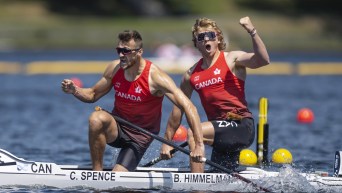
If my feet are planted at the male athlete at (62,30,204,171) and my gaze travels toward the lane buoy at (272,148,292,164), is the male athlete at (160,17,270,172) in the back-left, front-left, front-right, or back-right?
front-right

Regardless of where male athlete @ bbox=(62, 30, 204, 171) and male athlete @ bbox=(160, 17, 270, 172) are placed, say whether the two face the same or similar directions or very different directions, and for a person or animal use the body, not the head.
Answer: same or similar directions

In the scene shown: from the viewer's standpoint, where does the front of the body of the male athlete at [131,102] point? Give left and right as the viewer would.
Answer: facing the viewer and to the left of the viewer

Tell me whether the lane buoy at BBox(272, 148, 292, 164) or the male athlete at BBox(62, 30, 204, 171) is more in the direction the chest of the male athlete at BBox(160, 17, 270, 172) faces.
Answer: the male athlete

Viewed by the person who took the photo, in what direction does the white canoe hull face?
facing to the left of the viewer

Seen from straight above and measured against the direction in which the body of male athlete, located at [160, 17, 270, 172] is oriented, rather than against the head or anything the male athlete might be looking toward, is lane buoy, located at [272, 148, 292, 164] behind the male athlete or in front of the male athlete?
behind

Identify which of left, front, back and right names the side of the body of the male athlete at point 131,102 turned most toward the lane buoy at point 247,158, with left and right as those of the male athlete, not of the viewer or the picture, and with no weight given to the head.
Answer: back

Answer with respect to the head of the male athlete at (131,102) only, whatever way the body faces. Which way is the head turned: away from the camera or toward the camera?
toward the camera

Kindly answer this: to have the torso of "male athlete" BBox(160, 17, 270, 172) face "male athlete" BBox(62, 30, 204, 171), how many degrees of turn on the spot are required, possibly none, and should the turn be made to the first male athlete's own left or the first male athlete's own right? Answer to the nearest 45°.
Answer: approximately 45° to the first male athlete's own right

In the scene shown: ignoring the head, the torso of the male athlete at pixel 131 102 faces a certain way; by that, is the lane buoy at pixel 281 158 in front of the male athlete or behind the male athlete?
behind
